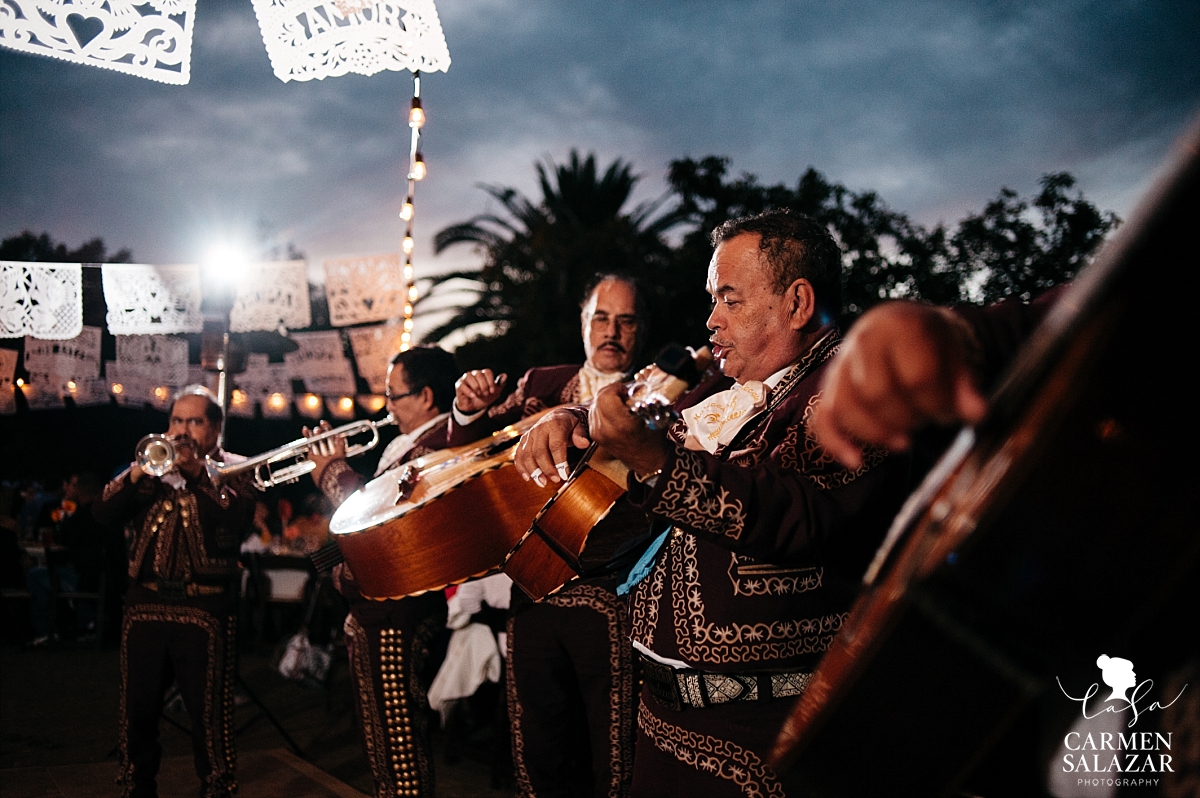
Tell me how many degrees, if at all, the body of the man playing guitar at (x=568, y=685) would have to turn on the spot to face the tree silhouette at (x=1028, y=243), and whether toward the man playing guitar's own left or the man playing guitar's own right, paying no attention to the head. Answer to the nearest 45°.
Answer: approximately 135° to the man playing guitar's own left

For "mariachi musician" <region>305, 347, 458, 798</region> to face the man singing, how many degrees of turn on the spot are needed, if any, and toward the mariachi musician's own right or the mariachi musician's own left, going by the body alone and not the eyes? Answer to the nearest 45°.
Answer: approximately 90° to the mariachi musician's own left

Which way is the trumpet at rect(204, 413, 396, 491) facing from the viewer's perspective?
to the viewer's left

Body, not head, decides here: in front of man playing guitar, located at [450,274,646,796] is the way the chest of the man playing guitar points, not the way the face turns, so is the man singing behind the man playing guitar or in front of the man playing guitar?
in front

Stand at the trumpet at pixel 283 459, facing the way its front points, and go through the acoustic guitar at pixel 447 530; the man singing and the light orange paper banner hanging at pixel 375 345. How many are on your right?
1

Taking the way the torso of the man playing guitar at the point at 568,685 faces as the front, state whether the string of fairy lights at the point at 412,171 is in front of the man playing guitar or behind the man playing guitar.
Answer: behind

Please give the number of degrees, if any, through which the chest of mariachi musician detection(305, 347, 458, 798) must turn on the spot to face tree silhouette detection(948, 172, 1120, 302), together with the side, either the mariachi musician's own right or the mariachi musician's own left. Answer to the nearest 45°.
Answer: approximately 135° to the mariachi musician's own right

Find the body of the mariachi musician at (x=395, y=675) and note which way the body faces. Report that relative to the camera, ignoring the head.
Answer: to the viewer's left

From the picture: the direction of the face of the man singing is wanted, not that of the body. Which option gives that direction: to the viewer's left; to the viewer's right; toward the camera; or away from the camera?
to the viewer's left

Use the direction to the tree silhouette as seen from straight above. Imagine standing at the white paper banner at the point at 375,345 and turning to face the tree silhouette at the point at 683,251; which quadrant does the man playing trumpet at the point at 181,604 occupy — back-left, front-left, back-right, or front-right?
back-right
